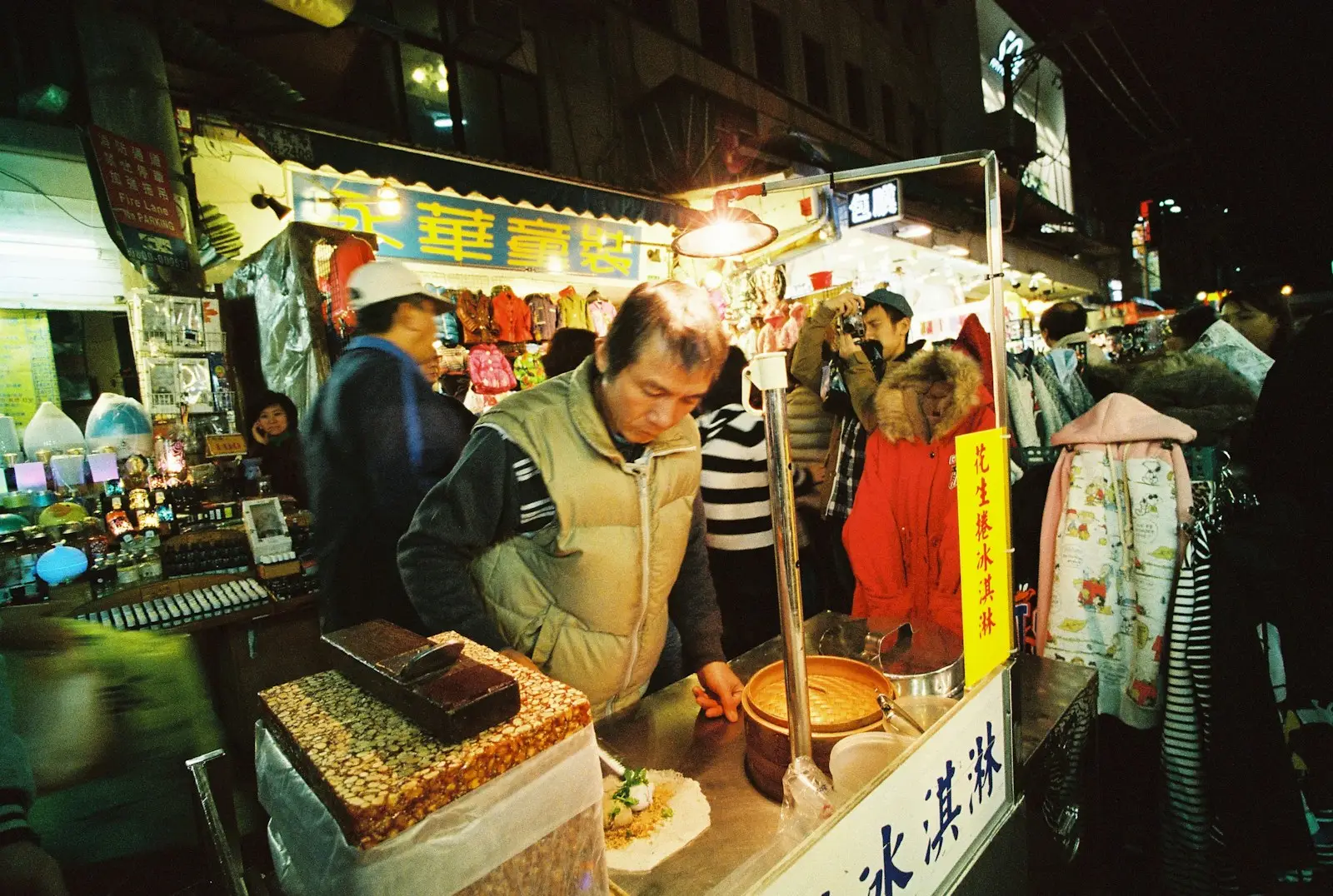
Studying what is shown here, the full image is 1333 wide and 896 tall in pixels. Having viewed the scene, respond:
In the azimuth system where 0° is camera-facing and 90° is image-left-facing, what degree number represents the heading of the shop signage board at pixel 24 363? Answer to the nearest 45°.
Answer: approximately 0°

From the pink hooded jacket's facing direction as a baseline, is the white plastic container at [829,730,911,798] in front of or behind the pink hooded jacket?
in front

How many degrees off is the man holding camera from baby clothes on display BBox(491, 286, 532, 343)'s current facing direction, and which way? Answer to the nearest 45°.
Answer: approximately 45° to its left

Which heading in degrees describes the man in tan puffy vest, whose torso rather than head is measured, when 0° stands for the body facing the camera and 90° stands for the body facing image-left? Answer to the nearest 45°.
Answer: approximately 315°

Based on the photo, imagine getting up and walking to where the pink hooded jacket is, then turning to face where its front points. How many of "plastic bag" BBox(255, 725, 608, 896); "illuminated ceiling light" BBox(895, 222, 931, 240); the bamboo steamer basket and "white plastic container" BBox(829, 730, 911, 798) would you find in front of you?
3

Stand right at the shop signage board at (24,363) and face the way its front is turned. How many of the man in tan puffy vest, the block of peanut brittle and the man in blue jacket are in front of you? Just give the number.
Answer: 3

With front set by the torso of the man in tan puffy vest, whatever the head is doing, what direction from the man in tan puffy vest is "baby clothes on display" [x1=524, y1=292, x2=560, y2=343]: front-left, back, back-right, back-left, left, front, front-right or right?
back-left

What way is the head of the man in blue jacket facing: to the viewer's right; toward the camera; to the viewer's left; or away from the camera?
to the viewer's right

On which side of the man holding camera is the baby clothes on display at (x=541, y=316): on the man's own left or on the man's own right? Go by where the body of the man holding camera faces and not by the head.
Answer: on the man's own right

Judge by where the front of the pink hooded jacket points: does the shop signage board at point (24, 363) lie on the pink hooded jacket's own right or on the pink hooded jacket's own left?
on the pink hooded jacket's own right

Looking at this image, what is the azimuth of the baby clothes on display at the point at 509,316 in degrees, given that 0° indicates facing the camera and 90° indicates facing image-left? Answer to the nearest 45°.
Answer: approximately 0°
